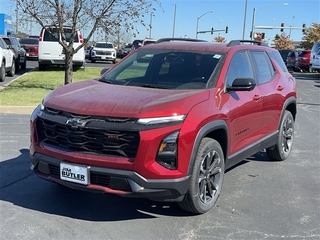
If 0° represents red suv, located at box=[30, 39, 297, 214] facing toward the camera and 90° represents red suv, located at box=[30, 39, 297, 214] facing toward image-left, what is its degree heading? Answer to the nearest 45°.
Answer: approximately 45°

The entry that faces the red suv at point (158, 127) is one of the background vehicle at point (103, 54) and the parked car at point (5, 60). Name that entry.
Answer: the background vehicle

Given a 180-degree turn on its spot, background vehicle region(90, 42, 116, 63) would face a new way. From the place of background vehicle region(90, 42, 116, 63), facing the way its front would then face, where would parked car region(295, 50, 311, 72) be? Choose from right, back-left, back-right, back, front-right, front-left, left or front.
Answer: right

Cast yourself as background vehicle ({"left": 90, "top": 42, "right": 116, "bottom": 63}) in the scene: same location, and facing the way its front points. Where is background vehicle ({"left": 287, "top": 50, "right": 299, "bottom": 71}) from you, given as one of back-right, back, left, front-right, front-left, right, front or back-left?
left

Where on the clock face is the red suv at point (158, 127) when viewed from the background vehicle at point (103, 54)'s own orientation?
The red suv is roughly at 12 o'clock from the background vehicle.
